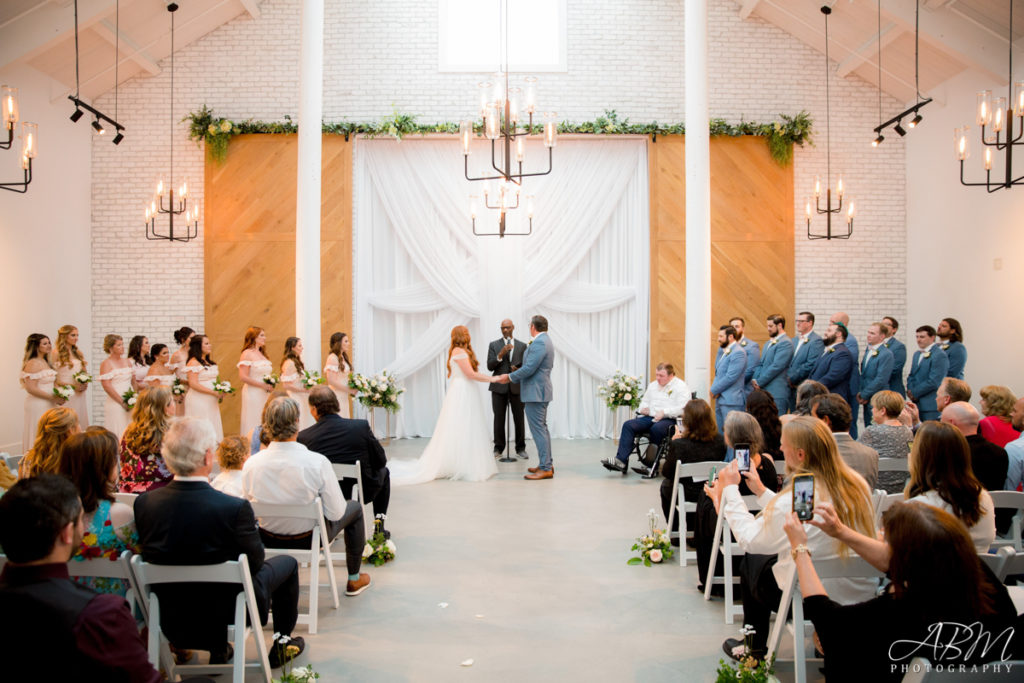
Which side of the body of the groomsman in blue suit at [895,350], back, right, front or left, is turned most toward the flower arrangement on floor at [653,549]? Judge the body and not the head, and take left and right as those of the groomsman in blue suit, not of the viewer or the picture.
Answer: left

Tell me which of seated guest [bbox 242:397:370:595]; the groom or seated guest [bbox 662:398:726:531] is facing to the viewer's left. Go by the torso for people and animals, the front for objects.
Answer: the groom

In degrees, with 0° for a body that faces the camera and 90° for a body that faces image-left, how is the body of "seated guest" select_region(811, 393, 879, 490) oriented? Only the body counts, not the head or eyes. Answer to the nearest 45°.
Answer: approximately 135°

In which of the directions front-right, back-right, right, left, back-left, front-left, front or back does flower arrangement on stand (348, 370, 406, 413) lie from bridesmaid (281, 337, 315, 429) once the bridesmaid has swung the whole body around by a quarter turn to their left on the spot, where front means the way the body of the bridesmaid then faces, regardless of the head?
front-right

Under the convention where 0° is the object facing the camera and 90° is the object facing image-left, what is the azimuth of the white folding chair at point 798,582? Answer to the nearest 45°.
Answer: approximately 135°

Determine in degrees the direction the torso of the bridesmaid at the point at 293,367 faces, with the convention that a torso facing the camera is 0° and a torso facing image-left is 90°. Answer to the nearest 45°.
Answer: approximately 270°

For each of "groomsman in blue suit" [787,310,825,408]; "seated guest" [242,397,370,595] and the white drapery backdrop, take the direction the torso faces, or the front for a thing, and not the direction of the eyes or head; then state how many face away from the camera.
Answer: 1

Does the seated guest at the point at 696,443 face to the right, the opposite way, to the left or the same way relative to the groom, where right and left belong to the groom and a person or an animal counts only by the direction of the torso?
to the right

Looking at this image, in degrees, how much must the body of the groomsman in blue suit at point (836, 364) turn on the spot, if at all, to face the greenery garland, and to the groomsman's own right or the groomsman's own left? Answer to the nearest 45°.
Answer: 0° — they already face it

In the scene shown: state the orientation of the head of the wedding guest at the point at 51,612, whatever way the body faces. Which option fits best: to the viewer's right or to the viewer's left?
to the viewer's right

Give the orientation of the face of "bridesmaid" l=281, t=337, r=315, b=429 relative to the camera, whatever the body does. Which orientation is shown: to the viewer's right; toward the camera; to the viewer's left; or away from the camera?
to the viewer's right

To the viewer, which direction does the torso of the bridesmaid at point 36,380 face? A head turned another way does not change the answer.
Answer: to the viewer's right

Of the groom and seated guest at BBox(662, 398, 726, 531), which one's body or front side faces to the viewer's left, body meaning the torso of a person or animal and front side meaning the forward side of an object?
the groom

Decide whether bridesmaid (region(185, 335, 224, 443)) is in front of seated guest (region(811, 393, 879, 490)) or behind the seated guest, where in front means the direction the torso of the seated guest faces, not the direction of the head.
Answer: in front

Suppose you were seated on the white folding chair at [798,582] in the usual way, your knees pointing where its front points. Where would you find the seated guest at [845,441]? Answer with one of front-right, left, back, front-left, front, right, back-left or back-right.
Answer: front-right

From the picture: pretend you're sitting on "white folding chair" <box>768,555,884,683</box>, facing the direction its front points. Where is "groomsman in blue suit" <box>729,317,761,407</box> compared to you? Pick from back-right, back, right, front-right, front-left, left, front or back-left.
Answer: front-right
